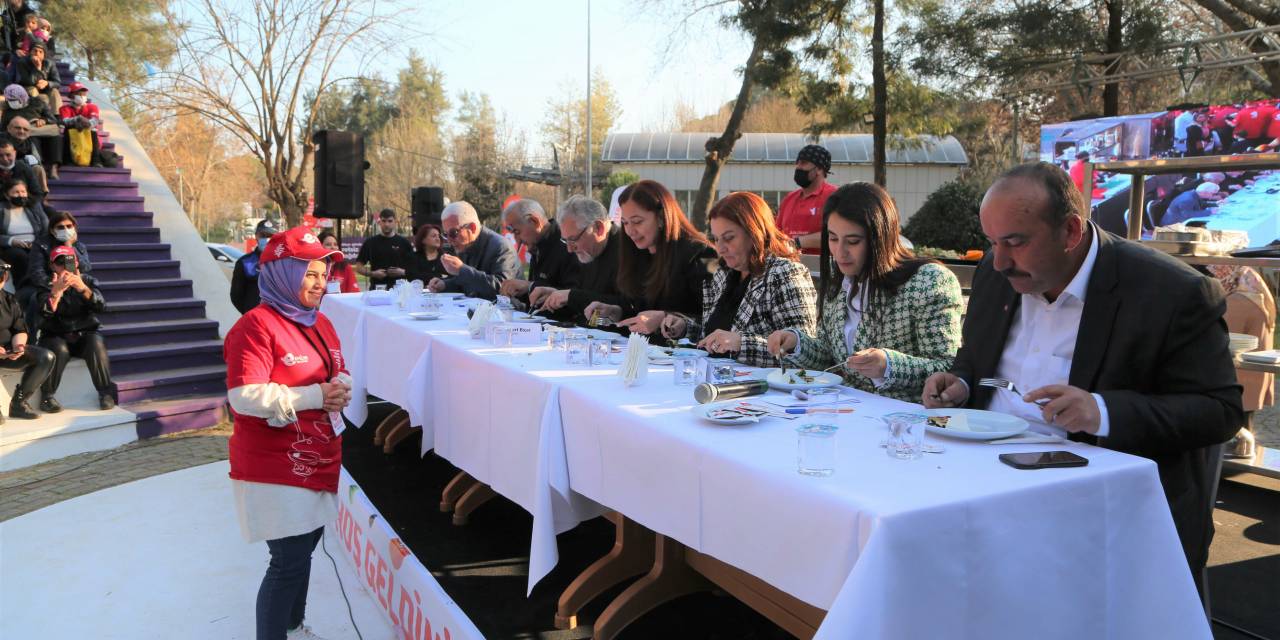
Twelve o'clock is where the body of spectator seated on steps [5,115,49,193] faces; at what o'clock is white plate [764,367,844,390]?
The white plate is roughly at 1 o'clock from the spectator seated on steps.

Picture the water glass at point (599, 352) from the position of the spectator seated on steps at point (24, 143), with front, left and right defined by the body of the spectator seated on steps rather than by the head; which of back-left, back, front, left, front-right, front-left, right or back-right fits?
front-right

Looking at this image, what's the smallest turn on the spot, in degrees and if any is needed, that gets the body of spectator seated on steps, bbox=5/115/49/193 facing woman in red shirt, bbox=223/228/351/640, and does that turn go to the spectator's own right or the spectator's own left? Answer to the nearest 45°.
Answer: approximately 45° to the spectator's own right

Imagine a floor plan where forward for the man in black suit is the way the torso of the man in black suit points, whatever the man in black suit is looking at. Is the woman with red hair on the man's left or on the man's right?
on the man's right

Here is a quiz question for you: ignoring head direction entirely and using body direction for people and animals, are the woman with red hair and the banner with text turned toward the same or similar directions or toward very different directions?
same or similar directions

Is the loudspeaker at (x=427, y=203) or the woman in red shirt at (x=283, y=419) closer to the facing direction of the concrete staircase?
the woman in red shirt

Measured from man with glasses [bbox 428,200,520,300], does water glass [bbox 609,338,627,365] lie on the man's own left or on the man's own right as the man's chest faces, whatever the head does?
on the man's own left

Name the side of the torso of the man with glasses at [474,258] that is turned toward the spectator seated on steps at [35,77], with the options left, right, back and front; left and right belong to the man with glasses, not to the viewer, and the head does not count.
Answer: right

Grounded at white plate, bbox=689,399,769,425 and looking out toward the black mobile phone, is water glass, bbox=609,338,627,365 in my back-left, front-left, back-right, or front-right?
back-left

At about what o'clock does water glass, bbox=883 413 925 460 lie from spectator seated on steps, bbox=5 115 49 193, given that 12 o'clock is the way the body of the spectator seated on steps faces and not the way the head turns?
The water glass is roughly at 1 o'clock from the spectator seated on steps.

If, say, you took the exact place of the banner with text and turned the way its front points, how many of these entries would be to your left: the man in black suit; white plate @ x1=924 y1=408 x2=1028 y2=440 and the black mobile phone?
3

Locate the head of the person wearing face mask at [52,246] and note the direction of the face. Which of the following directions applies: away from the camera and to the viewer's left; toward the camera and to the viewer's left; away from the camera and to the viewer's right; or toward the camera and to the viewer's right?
toward the camera and to the viewer's right

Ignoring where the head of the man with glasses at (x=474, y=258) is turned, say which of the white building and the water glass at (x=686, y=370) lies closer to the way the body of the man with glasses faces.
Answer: the water glass

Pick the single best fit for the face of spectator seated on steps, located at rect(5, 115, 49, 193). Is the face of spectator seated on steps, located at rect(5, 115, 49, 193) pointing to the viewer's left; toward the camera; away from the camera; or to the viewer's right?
toward the camera

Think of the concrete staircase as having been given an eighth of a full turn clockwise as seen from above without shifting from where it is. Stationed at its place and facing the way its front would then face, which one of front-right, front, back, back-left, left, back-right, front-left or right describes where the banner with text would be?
front

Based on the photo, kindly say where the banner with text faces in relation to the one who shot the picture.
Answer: facing the viewer and to the left of the viewer

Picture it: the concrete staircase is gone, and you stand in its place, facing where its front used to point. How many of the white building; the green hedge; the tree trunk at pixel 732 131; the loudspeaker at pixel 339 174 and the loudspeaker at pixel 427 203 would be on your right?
0

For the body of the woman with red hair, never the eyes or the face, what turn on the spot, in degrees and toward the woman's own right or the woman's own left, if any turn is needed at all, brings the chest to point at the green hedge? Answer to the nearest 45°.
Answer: approximately 135° to the woman's own right

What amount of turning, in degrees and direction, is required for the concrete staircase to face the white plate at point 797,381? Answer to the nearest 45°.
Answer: approximately 45° to its right

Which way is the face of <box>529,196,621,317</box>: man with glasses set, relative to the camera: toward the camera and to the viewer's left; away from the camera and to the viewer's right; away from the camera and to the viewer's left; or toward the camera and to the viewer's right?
toward the camera and to the viewer's left
